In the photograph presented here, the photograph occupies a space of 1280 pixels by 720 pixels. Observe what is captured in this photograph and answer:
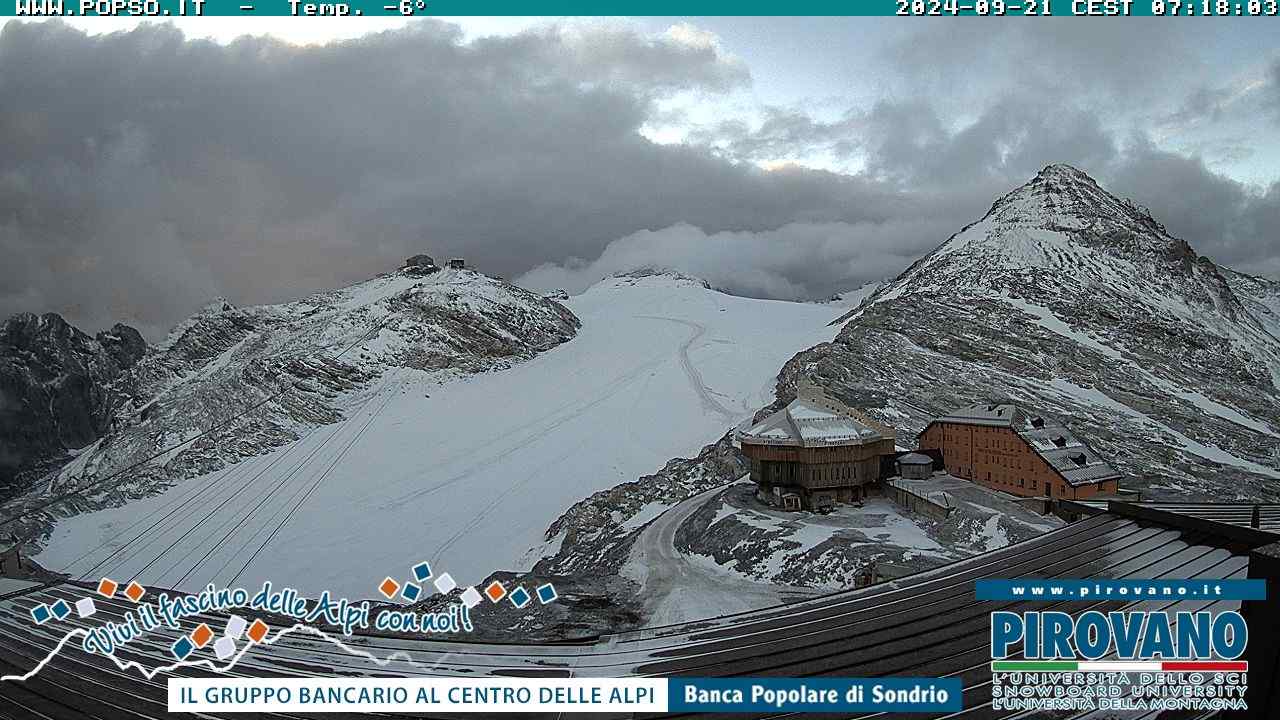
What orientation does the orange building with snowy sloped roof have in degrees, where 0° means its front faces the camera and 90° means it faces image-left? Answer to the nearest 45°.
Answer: approximately 45°

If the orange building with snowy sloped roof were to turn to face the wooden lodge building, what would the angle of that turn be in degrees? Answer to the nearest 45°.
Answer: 0° — it already faces it
